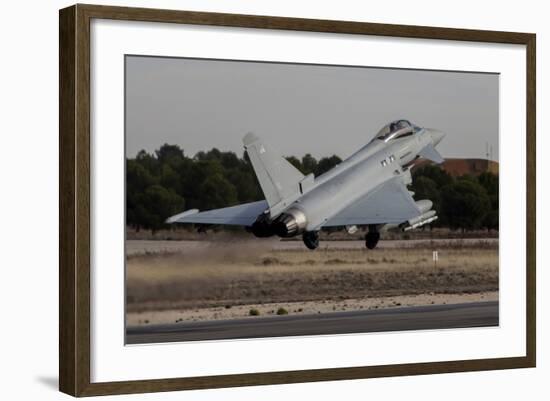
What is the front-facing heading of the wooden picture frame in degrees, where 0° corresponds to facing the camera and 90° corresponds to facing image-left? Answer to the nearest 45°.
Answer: approximately 315°
